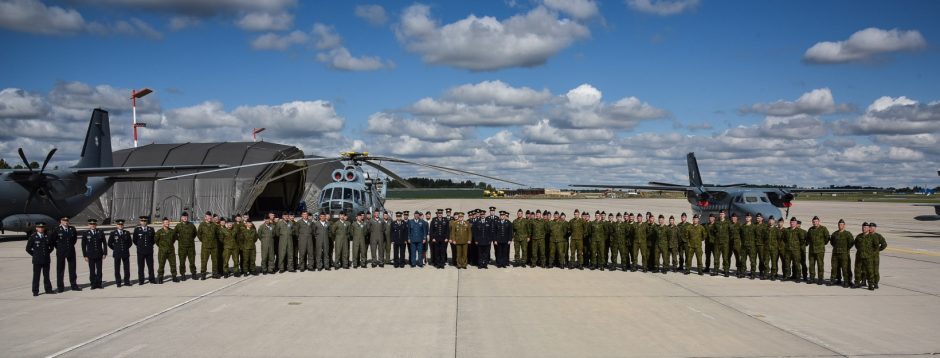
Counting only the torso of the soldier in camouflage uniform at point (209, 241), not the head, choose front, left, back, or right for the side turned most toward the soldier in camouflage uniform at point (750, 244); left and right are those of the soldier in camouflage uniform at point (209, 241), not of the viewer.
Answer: left

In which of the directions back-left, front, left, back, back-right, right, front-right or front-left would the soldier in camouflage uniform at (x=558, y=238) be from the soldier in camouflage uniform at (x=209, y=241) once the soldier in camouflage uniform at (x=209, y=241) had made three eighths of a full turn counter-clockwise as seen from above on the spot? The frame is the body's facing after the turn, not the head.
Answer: front-right

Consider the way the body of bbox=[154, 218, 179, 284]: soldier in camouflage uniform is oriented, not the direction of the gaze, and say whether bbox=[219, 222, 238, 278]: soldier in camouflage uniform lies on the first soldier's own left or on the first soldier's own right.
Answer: on the first soldier's own left

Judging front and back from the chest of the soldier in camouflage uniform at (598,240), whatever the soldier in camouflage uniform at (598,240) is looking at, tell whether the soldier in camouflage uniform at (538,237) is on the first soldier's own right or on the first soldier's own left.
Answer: on the first soldier's own right

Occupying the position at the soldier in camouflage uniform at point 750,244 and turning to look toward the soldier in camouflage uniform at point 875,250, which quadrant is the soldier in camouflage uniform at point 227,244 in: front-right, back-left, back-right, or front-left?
back-right

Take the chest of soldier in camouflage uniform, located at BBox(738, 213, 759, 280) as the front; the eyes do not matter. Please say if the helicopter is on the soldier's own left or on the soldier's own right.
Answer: on the soldier's own right

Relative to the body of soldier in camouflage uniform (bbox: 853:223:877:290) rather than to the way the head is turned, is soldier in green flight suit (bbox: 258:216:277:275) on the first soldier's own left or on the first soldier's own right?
on the first soldier's own right
